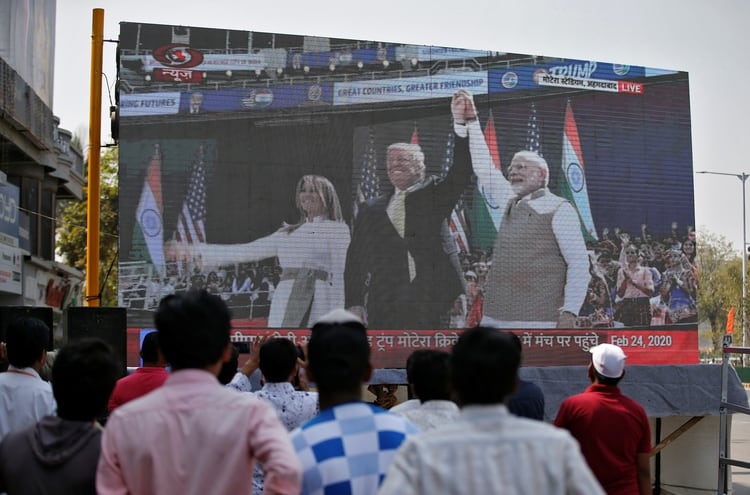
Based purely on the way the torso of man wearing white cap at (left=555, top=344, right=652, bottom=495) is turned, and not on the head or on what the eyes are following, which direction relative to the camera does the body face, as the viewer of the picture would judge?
away from the camera

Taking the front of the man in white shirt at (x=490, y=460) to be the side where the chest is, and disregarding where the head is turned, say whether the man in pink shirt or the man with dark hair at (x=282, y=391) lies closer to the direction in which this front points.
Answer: the man with dark hair

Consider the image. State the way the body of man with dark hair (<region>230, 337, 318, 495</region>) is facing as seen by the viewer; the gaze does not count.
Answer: away from the camera

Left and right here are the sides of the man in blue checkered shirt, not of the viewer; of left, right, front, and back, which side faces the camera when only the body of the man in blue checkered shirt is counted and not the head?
back

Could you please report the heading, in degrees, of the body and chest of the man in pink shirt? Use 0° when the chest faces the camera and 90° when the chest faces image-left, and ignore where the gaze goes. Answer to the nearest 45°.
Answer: approximately 180°

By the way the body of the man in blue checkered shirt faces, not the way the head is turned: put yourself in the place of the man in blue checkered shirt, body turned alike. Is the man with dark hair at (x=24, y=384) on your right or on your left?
on your left

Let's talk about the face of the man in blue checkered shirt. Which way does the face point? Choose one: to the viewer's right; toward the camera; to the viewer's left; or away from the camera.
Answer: away from the camera

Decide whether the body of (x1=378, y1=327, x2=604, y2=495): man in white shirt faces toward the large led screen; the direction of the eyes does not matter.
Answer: yes

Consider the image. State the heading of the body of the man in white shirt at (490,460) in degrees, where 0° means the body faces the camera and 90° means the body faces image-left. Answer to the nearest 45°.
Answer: approximately 180°

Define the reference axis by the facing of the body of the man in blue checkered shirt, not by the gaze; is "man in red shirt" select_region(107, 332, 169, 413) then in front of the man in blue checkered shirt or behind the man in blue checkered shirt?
in front

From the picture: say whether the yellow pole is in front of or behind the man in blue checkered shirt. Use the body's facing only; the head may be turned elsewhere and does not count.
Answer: in front

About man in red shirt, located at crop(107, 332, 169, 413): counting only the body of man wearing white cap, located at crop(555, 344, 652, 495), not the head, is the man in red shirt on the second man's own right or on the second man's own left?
on the second man's own left

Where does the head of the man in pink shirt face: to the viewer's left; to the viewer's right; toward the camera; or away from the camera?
away from the camera

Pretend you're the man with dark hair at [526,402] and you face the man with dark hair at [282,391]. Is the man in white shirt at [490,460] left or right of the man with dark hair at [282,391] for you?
left

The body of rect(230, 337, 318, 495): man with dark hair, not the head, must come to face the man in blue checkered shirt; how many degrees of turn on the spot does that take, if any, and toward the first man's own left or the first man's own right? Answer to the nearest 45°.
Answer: approximately 180°

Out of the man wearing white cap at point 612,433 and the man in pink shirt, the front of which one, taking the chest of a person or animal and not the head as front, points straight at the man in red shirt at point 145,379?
the man in pink shirt
